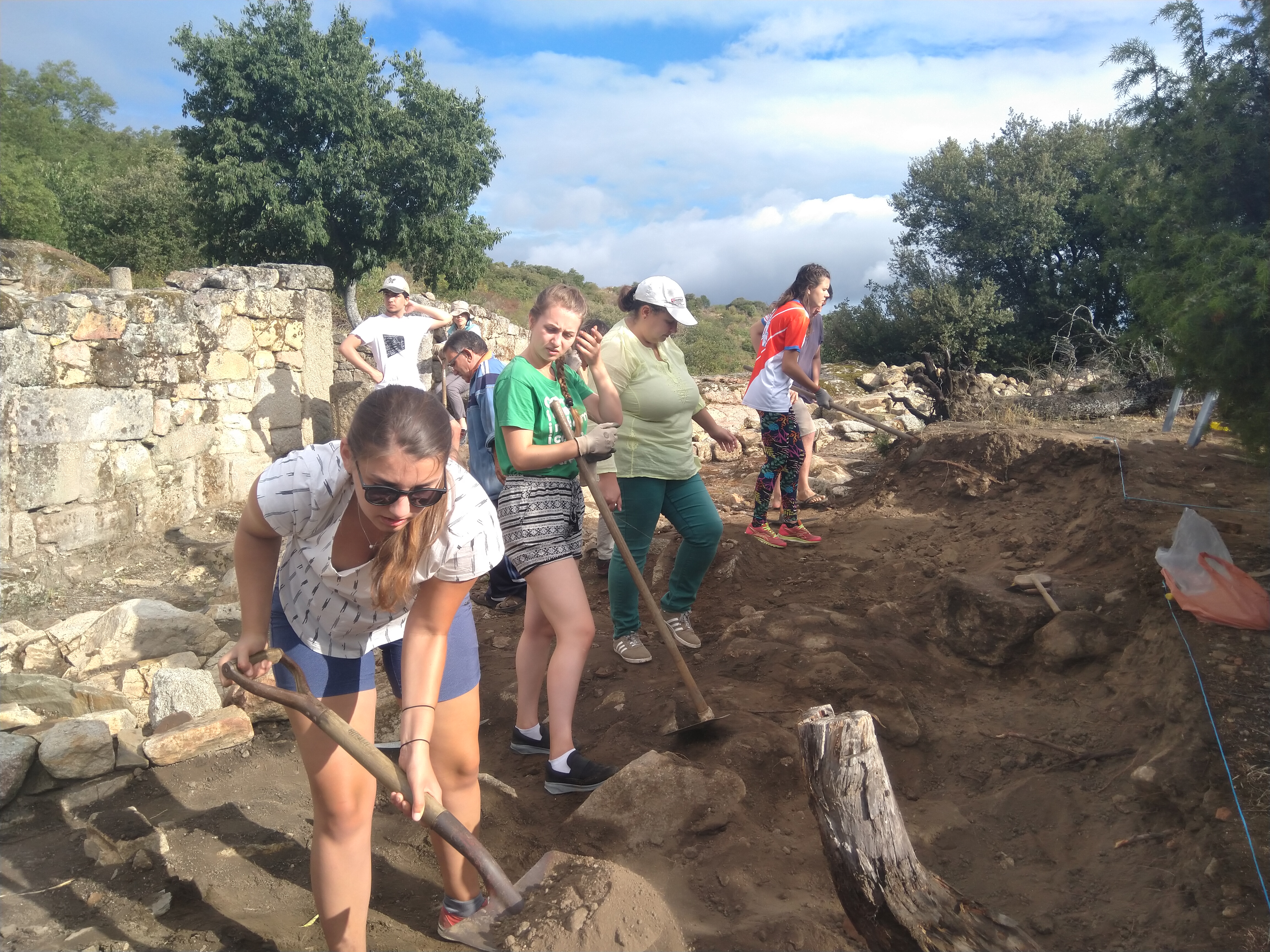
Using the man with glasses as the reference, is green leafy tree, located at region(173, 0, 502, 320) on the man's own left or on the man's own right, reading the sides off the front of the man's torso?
on the man's own right

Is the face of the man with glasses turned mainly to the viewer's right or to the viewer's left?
to the viewer's left

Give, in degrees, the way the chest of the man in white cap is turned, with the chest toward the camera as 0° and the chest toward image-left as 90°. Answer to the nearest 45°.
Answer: approximately 0°

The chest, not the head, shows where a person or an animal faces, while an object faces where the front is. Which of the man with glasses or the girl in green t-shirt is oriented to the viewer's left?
the man with glasses

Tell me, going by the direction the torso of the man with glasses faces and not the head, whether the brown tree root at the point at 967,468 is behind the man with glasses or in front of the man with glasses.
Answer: behind

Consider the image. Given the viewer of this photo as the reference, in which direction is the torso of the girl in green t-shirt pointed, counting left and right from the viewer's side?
facing the viewer and to the right of the viewer

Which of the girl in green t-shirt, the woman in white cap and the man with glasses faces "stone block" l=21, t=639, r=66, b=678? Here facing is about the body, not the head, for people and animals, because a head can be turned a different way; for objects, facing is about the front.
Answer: the man with glasses

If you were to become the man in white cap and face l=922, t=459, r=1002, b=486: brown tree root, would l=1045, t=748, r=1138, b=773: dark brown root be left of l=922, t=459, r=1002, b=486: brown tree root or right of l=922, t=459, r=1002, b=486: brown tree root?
right

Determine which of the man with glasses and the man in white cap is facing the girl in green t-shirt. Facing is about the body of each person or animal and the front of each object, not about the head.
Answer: the man in white cap

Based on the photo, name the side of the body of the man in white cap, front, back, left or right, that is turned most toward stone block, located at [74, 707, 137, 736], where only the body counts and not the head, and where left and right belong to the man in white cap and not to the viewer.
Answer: front

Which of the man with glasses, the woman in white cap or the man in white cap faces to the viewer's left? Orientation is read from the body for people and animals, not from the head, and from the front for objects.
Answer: the man with glasses
